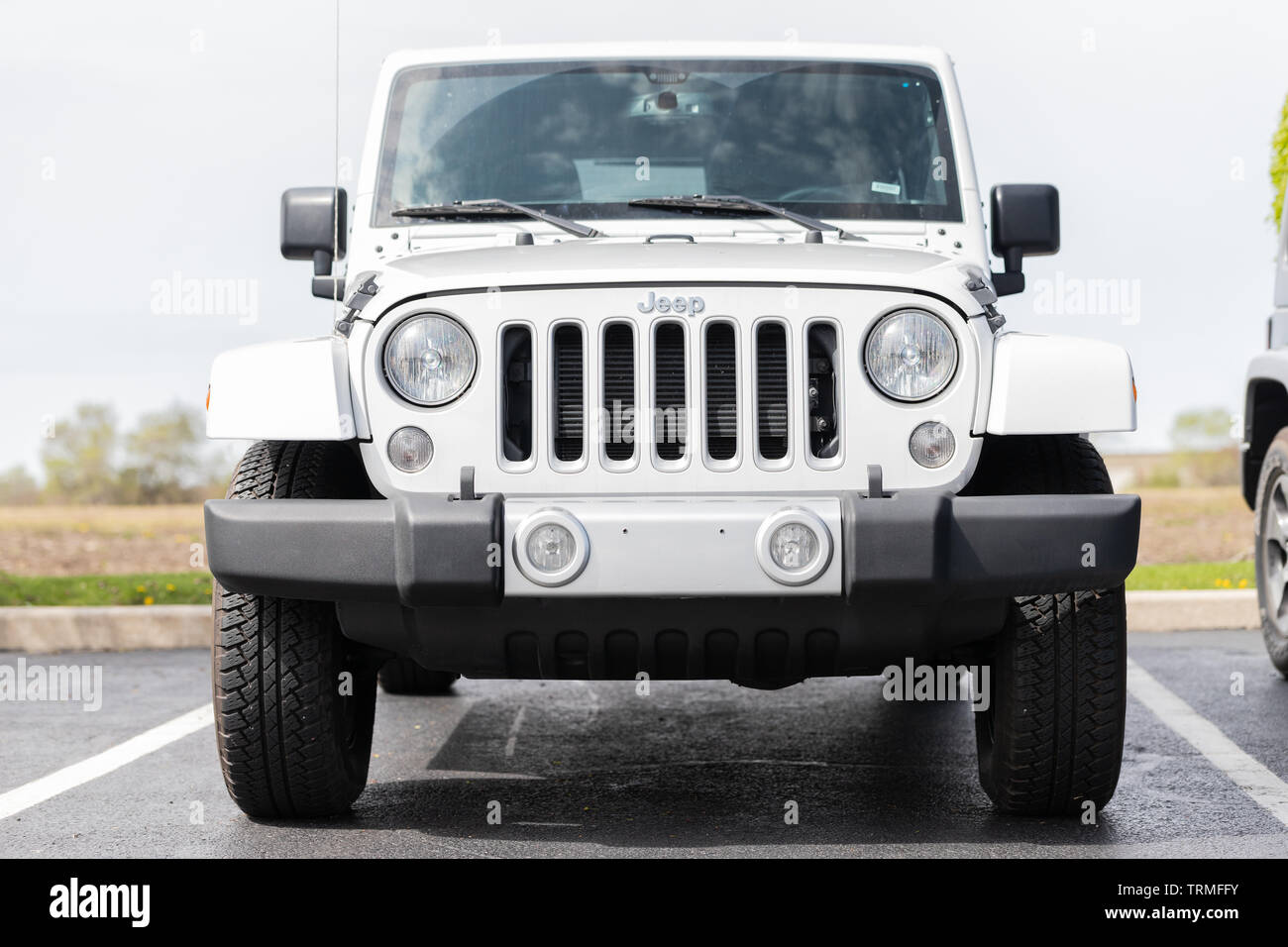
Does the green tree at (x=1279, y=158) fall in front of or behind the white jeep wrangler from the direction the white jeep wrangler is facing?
behind

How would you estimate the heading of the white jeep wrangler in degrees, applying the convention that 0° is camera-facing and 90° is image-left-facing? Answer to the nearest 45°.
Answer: approximately 0°

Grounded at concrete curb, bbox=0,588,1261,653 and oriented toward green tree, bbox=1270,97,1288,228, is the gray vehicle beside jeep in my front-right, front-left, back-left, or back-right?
front-right

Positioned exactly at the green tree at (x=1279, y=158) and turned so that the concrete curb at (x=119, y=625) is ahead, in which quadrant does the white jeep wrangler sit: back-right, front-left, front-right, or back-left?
front-left

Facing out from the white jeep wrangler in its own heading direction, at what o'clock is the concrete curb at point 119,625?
The concrete curb is roughly at 5 o'clock from the white jeep wrangler.

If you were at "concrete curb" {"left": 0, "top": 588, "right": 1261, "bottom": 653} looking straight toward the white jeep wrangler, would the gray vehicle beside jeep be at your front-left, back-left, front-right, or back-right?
front-left

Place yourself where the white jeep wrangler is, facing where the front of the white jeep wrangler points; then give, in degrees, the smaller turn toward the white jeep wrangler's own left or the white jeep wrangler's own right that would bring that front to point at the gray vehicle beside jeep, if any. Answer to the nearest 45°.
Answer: approximately 135° to the white jeep wrangler's own left
